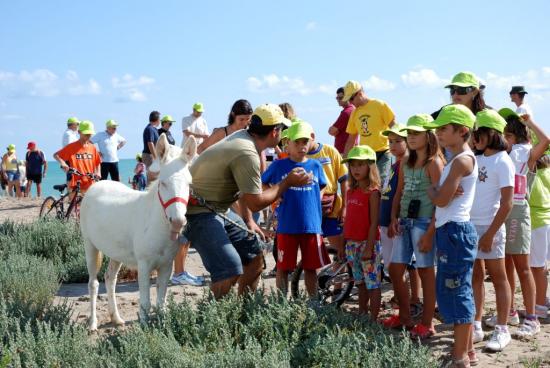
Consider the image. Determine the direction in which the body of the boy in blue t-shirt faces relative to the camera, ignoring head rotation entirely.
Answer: toward the camera

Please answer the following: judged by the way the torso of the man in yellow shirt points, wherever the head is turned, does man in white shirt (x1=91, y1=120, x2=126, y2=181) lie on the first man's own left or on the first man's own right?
on the first man's own right

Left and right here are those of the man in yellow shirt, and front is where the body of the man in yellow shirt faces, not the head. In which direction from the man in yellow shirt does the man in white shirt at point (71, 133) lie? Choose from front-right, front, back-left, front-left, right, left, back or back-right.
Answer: right

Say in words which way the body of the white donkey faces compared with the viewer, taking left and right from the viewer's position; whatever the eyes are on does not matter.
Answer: facing the viewer and to the right of the viewer

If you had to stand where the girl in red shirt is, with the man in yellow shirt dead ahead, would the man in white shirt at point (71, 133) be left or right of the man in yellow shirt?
left

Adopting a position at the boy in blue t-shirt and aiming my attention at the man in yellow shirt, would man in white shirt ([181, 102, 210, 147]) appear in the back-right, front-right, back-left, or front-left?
front-left

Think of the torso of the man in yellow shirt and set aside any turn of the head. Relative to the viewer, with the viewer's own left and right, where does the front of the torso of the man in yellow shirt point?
facing the viewer and to the left of the viewer

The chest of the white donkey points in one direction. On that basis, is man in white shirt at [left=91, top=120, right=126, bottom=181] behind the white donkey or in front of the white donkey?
behind

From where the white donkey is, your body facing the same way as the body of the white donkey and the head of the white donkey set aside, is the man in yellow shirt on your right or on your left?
on your left

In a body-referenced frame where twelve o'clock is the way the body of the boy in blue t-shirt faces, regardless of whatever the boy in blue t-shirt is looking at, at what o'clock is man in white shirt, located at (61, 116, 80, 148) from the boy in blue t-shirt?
The man in white shirt is roughly at 5 o'clock from the boy in blue t-shirt.

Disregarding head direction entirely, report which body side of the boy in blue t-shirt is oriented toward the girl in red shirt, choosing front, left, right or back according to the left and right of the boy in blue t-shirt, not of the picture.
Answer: left

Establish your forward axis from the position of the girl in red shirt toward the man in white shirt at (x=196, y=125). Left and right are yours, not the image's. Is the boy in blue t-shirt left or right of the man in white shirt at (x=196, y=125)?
left

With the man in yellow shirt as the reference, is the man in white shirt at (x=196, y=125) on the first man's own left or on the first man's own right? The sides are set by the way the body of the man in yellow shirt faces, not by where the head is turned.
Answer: on the first man's own right

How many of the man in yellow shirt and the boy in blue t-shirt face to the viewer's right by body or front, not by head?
0
